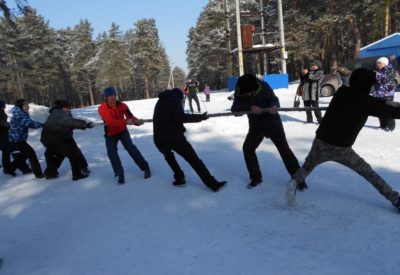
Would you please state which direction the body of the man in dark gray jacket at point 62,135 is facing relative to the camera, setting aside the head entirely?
to the viewer's right

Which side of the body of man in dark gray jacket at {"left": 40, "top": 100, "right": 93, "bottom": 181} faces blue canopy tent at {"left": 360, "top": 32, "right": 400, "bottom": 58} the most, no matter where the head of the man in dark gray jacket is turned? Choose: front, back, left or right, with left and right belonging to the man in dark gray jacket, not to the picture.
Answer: front

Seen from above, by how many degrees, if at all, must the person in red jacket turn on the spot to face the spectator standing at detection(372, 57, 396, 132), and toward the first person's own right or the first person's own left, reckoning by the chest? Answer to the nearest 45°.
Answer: approximately 45° to the first person's own left

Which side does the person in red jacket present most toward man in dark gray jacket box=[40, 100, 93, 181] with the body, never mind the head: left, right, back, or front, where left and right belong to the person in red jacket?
back

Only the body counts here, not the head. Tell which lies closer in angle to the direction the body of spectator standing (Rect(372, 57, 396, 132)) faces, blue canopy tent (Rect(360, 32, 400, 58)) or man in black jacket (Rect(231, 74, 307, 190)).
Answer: the man in black jacket

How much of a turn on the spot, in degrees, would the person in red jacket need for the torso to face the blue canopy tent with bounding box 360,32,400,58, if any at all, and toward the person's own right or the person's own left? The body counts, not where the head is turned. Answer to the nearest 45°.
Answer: approximately 90° to the person's own left

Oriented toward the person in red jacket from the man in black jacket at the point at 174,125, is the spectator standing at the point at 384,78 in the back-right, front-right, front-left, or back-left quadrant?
back-right

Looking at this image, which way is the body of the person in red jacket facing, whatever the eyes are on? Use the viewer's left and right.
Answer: facing the viewer and to the right of the viewer

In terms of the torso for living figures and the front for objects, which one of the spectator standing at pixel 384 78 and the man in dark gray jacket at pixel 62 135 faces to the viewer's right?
the man in dark gray jacket

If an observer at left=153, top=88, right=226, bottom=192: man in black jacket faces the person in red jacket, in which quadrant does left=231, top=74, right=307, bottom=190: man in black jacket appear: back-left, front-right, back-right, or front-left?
back-right
